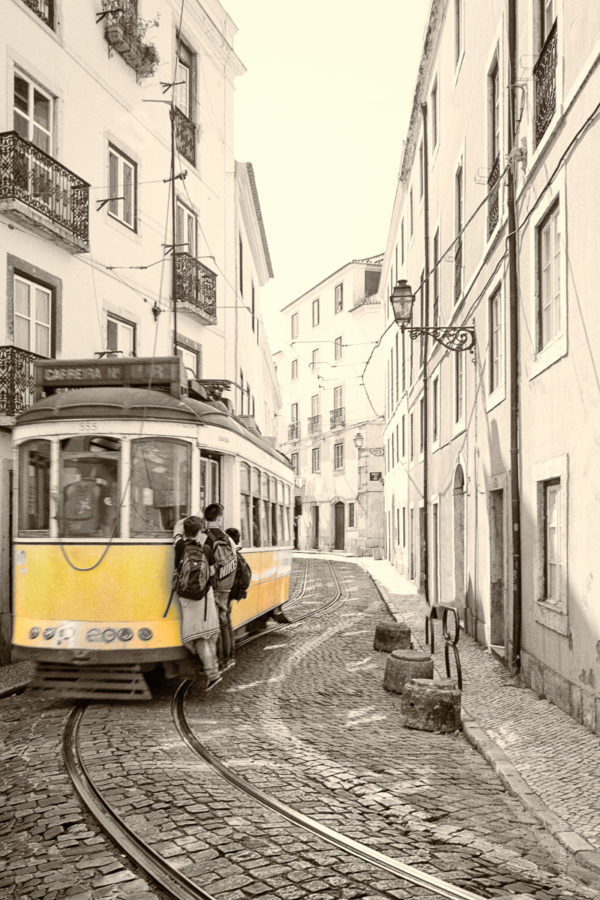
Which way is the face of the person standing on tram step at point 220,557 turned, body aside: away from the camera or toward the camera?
away from the camera

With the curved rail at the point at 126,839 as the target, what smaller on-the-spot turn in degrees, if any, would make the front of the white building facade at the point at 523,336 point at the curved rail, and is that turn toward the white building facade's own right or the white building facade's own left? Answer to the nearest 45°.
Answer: approximately 90° to the white building facade's own left

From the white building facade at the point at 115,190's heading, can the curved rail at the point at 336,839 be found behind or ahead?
ahead

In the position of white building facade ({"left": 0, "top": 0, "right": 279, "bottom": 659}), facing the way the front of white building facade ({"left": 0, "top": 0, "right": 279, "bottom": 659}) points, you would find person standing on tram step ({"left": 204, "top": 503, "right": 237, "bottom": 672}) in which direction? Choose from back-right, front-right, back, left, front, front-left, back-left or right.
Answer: front-right

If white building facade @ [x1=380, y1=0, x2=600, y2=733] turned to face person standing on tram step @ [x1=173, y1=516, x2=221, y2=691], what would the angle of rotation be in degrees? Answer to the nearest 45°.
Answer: approximately 45° to its left

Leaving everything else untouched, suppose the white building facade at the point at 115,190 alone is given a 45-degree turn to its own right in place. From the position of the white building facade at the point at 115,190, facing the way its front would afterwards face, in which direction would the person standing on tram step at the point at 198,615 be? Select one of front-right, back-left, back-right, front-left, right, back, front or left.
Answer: front

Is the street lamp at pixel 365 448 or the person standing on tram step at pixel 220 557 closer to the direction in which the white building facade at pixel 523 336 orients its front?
the person standing on tram step

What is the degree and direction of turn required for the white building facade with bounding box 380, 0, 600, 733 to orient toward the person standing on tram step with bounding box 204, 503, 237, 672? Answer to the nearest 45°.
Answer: approximately 45° to its left

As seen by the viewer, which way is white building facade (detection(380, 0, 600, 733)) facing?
to the viewer's left

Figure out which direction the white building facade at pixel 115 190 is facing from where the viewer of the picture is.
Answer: facing the viewer and to the right of the viewer

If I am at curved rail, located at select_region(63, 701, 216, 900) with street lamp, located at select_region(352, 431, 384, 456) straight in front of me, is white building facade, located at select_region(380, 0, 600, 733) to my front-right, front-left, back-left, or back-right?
front-right

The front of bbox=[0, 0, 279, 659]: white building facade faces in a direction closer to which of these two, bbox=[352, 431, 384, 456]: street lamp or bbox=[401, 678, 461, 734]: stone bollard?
the stone bollard

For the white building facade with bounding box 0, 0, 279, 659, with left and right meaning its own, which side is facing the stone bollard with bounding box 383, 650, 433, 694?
front

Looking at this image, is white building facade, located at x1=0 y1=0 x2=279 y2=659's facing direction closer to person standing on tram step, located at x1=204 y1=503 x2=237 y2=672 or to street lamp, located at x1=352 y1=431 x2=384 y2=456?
the person standing on tram step

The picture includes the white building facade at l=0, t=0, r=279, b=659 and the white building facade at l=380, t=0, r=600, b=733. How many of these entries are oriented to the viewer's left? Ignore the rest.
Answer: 1

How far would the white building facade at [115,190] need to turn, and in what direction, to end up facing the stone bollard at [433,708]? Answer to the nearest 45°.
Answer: approximately 45° to its right
